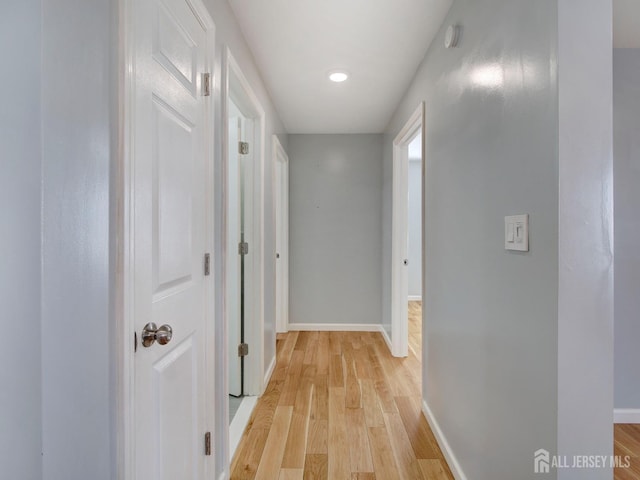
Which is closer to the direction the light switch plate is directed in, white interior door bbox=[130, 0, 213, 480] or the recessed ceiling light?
the white interior door

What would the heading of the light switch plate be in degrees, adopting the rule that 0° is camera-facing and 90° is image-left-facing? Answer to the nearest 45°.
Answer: approximately 45°

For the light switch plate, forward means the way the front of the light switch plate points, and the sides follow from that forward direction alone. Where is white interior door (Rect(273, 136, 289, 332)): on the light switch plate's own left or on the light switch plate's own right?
on the light switch plate's own right

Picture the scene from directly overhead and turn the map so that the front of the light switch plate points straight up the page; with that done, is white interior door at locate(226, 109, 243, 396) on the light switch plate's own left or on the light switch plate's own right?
on the light switch plate's own right

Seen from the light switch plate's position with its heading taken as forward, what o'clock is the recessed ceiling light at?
The recessed ceiling light is roughly at 3 o'clock from the light switch plate.

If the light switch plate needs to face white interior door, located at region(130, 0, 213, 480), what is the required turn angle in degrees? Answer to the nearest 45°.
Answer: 0° — it already faces it
